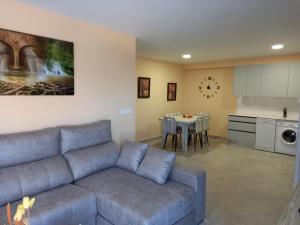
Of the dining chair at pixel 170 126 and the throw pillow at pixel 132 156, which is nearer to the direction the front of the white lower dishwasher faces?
the throw pillow

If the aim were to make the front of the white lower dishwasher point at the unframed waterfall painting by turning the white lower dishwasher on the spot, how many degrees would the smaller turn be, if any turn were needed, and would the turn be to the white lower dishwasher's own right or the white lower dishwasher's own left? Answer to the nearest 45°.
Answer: approximately 45° to the white lower dishwasher's own right

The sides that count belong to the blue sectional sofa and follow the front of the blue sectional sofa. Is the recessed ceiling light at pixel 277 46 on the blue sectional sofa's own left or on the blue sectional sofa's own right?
on the blue sectional sofa's own left

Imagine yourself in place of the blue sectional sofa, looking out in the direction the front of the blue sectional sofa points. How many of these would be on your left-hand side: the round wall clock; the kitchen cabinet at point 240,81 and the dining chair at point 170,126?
3

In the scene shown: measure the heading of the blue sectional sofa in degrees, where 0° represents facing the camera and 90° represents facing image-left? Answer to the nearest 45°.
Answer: approximately 315°

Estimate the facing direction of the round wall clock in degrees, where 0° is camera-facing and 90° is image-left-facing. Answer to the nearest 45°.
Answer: approximately 0°

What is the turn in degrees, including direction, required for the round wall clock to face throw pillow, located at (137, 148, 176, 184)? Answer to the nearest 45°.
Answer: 0° — it already faces it
